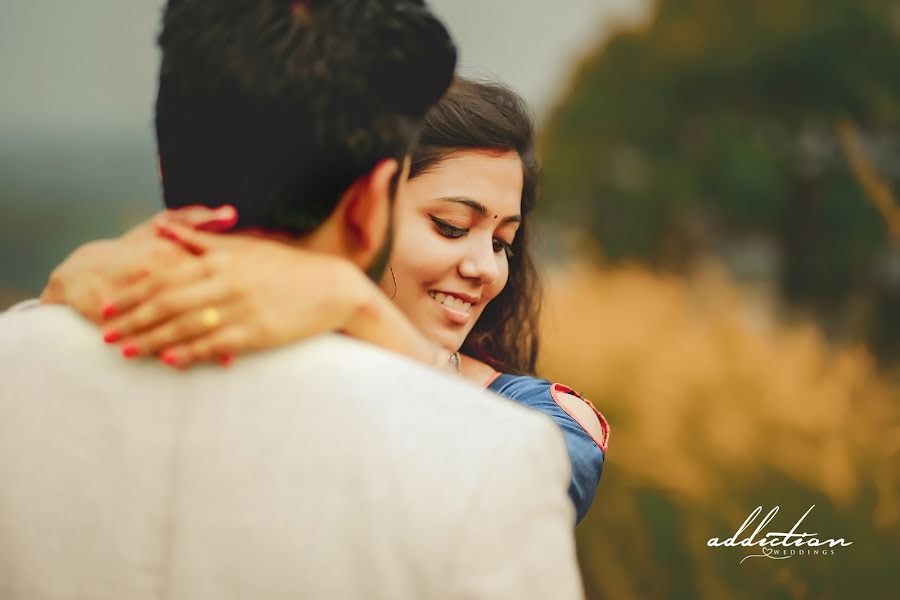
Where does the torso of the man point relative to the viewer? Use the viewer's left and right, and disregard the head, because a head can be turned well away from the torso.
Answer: facing away from the viewer
